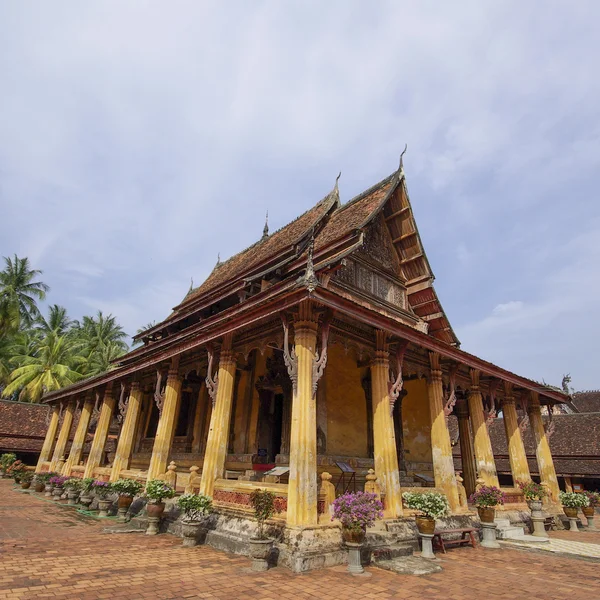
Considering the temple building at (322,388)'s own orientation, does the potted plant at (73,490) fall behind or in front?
behind

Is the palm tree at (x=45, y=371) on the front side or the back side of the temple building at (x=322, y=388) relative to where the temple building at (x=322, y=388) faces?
on the back side

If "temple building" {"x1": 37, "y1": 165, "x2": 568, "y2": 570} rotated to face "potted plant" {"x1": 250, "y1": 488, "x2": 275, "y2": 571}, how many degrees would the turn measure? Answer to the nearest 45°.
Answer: approximately 45° to its right

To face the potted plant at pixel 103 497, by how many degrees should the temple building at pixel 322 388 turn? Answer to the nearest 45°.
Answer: approximately 135° to its right

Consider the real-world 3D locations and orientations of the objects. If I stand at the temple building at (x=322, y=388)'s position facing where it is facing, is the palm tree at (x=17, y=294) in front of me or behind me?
behind

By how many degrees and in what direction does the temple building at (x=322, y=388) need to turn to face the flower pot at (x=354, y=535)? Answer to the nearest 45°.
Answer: approximately 45° to its right

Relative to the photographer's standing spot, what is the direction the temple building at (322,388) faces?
facing the viewer and to the right of the viewer

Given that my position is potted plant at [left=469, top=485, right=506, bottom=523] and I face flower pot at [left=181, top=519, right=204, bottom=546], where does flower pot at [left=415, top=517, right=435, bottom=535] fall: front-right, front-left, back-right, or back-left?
front-left

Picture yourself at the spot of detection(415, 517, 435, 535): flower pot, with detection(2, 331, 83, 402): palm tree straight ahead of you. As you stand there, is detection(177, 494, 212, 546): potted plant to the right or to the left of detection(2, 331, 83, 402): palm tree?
left

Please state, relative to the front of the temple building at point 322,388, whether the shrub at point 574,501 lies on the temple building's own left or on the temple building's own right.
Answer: on the temple building's own left

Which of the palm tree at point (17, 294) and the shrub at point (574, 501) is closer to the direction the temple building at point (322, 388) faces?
the shrub

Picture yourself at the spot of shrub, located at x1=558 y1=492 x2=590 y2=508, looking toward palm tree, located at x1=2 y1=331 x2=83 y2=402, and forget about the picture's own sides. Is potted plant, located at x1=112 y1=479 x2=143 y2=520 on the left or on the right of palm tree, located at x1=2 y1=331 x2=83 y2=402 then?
left

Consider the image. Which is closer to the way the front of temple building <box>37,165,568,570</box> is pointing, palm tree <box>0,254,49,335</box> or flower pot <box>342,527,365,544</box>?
the flower pot

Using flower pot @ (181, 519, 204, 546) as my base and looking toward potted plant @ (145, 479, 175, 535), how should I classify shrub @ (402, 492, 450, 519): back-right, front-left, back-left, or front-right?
back-right
